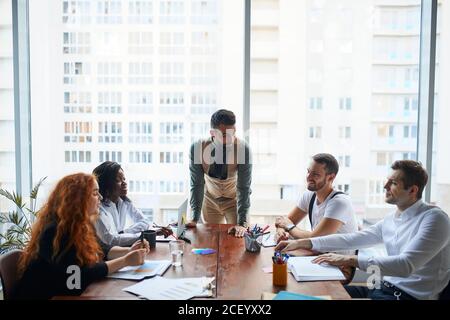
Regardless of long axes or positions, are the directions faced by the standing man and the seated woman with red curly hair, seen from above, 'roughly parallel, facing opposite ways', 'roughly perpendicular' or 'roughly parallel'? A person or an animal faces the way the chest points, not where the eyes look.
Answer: roughly perpendicular

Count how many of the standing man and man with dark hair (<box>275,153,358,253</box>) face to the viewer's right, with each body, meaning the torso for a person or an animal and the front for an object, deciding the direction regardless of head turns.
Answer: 0

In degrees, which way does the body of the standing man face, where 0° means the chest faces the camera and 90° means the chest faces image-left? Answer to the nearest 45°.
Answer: approximately 0°

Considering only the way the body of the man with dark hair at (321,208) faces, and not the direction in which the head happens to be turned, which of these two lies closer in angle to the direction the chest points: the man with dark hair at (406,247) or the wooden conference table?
the wooden conference table

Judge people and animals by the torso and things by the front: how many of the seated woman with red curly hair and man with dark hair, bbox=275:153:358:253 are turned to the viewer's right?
1

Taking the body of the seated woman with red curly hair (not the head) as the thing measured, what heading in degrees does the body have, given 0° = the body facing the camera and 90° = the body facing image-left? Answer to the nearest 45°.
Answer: approximately 270°

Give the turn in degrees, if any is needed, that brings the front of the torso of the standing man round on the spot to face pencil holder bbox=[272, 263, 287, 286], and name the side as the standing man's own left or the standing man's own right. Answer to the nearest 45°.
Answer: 0° — they already face it

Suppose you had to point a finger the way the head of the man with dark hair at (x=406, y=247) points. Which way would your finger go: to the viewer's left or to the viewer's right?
to the viewer's left

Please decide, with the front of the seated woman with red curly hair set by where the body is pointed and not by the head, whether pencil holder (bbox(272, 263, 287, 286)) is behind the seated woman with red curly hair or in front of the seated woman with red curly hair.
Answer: in front

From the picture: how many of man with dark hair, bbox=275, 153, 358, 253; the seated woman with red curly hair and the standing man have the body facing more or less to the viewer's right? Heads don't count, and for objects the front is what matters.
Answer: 1

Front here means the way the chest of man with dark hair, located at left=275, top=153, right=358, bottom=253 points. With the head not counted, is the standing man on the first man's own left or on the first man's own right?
on the first man's own right

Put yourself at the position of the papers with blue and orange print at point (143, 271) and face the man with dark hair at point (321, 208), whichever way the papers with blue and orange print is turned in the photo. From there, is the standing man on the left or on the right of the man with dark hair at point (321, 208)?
left

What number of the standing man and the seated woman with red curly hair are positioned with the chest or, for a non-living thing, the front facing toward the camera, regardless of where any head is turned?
1
